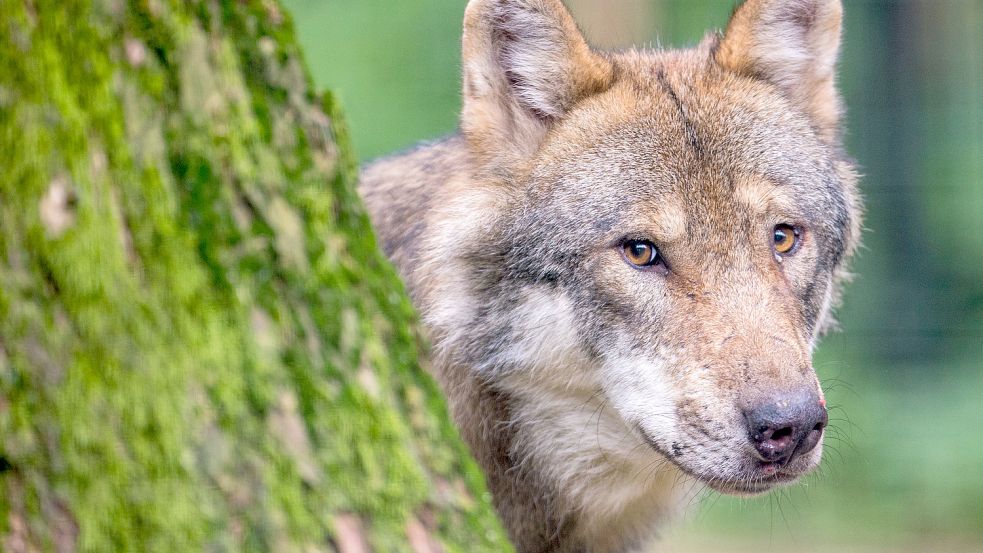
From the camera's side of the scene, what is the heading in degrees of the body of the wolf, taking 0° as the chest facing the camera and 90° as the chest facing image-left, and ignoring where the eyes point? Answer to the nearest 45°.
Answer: approximately 315°

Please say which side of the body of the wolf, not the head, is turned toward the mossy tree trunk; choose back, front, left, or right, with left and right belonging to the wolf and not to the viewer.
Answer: right
